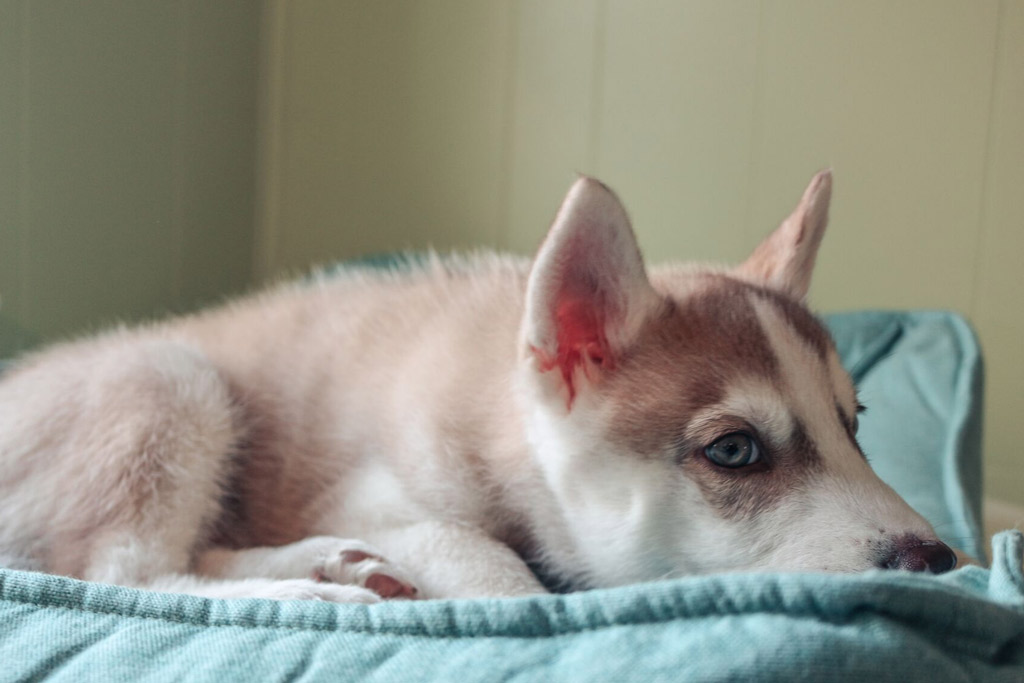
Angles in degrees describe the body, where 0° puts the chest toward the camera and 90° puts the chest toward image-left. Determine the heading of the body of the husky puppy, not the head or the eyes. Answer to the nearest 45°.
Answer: approximately 270°
